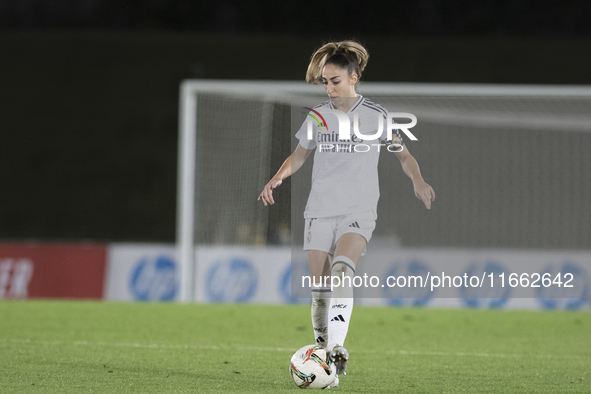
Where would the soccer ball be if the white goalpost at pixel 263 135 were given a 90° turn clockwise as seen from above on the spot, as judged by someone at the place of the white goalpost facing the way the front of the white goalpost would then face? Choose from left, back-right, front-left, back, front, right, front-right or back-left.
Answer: left

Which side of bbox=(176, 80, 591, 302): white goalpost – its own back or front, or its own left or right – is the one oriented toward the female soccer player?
front

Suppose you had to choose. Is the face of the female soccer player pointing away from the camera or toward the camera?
toward the camera

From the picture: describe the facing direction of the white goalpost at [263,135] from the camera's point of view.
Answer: facing the viewer
